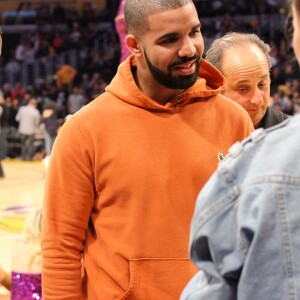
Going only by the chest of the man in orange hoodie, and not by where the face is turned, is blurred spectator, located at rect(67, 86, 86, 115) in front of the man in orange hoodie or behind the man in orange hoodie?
behind

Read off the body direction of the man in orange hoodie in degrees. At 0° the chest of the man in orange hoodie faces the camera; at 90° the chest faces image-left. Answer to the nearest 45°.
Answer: approximately 315°

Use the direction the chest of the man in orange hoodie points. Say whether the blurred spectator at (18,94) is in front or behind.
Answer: behind

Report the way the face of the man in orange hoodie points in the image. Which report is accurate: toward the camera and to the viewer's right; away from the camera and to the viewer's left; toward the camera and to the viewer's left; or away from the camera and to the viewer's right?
toward the camera and to the viewer's right

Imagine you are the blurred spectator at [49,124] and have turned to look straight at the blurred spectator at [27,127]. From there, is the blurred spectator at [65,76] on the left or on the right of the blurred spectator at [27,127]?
right
